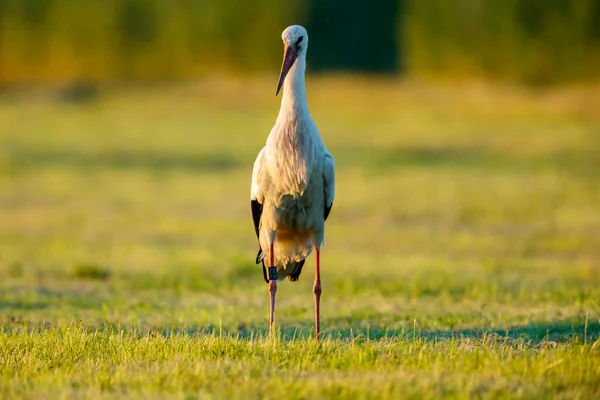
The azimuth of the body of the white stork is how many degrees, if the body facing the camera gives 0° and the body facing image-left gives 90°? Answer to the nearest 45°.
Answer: approximately 0°
